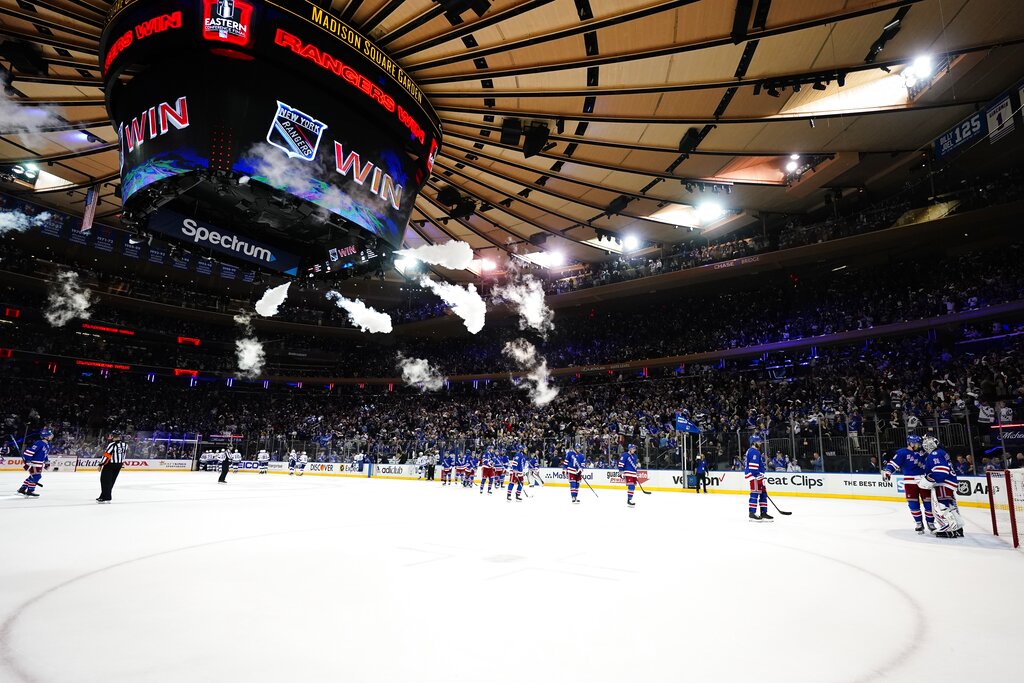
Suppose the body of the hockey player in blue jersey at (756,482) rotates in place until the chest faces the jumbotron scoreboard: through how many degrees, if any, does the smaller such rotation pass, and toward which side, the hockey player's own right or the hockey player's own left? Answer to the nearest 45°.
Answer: approximately 135° to the hockey player's own right

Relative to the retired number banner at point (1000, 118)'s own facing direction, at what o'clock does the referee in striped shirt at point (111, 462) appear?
The referee in striped shirt is roughly at 12 o'clock from the retired number banner.

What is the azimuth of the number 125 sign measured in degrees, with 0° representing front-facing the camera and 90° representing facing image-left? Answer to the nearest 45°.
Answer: approximately 45°

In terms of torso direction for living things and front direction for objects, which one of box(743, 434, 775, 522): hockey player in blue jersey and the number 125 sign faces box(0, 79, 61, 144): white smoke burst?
the number 125 sign

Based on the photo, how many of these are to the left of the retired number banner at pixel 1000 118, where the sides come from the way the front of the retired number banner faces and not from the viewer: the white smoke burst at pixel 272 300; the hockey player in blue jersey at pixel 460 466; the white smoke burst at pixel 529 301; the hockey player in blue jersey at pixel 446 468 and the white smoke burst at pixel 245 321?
0

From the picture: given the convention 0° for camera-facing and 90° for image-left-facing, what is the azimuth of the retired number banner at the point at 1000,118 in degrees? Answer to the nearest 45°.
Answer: approximately 45°

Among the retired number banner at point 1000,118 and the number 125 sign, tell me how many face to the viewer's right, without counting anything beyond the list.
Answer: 0

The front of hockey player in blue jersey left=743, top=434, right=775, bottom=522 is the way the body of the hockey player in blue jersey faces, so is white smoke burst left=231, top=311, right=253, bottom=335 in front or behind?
behind

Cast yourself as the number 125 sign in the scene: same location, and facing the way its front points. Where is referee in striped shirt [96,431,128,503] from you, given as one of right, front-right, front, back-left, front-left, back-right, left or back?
front

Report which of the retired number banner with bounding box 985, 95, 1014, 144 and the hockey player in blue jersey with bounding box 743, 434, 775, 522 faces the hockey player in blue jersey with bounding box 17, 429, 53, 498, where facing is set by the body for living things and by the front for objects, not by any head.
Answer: the retired number banner

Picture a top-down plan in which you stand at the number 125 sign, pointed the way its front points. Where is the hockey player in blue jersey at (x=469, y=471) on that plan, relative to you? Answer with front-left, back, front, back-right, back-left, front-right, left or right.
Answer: front-right

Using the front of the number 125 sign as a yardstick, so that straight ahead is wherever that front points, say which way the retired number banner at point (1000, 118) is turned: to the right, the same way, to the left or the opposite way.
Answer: the same way
